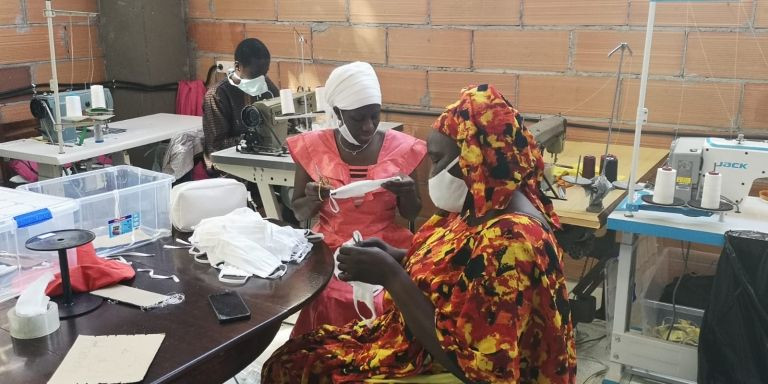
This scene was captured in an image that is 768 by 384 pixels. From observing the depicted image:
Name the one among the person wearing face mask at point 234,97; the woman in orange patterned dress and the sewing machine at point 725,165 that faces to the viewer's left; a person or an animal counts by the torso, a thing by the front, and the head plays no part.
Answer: the woman in orange patterned dress

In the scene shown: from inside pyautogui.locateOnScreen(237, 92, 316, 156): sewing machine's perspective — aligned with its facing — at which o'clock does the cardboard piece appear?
The cardboard piece is roughly at 8 o'clock from the sewing machine.

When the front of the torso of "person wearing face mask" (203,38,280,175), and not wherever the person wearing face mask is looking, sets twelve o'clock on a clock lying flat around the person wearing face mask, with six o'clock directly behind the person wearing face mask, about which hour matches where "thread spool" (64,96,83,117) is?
The thread spool is roughly at 4 o'clock from the person wearing face mask.

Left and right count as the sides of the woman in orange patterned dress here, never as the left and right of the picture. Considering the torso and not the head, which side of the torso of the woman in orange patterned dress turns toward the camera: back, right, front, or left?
left

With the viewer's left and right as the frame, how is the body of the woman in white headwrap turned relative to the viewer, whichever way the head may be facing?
facing the viewer

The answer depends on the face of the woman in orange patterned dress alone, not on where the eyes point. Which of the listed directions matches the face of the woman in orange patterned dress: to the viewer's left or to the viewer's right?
to the viewer's left

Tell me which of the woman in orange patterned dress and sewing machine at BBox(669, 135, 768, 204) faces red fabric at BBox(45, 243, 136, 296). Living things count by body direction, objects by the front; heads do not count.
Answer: the woman in orange patterned dress

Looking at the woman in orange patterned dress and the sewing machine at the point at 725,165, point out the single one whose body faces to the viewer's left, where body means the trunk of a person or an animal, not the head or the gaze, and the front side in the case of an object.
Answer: the woman in orange patterned dress

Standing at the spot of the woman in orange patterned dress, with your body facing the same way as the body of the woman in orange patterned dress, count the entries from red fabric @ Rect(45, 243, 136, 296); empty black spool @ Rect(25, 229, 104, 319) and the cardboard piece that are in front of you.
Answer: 3

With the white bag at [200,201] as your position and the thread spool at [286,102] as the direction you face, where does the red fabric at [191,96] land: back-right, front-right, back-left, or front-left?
front-left

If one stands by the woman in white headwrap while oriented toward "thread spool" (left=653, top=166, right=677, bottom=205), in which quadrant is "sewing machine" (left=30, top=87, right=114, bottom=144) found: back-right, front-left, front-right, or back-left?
back-left

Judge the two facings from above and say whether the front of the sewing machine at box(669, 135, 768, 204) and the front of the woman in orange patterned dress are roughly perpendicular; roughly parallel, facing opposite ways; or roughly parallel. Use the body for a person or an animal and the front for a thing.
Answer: roughly perpendicular

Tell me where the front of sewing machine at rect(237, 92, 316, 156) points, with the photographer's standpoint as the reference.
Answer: facing away from the viewer and to the left of the viewer

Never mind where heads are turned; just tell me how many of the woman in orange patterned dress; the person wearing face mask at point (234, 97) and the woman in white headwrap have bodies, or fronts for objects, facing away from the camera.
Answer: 0

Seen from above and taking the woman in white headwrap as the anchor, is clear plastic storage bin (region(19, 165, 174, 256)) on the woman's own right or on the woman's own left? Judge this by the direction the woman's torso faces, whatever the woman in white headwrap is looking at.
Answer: on the woman's own right

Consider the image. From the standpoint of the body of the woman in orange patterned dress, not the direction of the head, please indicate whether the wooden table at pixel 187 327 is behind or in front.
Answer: in front

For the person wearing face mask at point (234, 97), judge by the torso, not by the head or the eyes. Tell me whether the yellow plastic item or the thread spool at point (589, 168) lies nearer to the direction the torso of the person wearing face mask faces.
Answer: the thread spool

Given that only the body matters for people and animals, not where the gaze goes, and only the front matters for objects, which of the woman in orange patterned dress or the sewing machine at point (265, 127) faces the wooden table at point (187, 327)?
the woman in orange patterned dress
